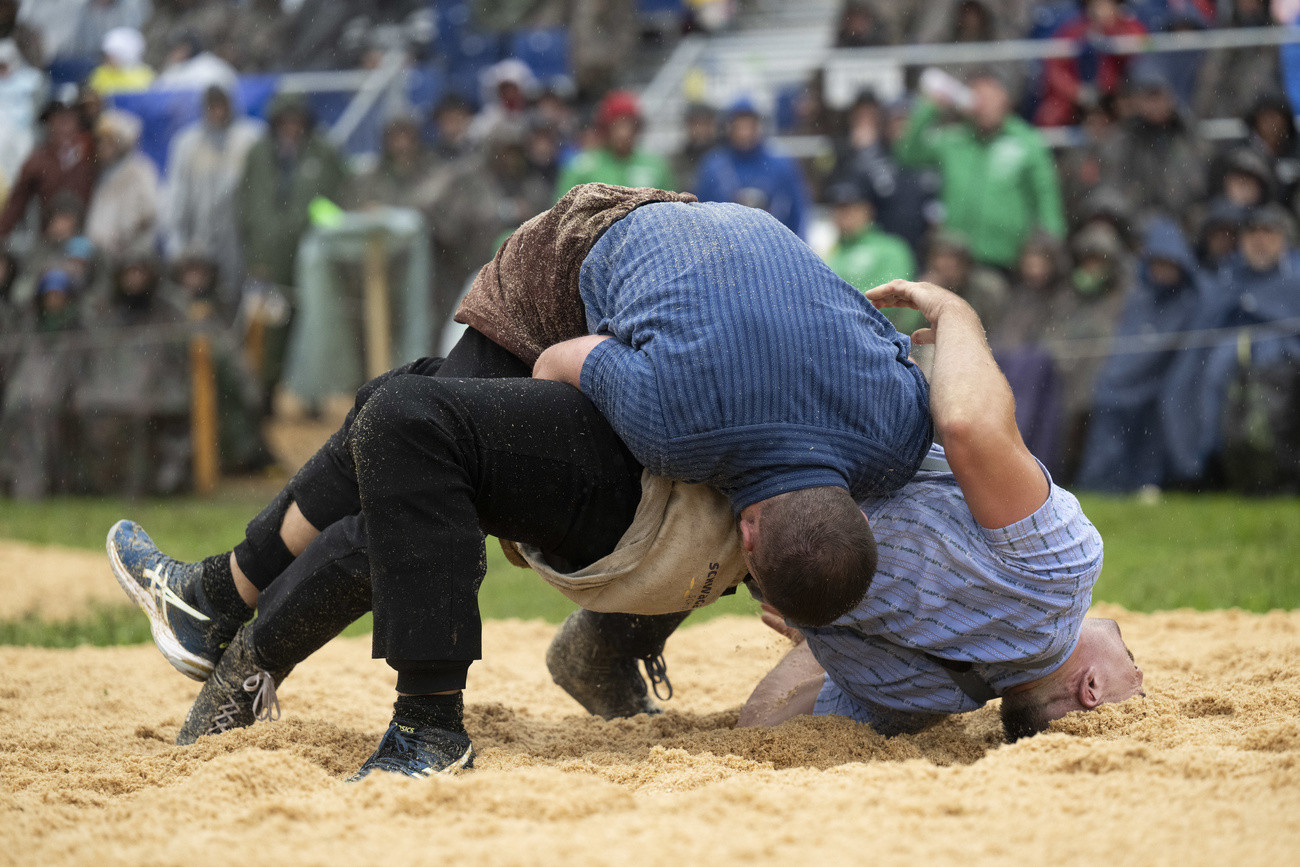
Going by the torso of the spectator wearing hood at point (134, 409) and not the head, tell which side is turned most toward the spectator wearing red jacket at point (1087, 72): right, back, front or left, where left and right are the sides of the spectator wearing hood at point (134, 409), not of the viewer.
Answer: left

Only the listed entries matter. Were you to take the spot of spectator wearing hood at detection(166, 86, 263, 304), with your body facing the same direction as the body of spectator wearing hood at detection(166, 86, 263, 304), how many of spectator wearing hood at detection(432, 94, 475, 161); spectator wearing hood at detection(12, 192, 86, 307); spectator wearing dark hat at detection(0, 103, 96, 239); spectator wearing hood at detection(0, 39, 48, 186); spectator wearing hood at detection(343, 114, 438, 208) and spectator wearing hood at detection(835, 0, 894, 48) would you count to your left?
3

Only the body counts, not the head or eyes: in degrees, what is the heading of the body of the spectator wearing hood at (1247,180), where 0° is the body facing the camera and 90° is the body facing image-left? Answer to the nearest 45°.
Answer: approximately 0°
